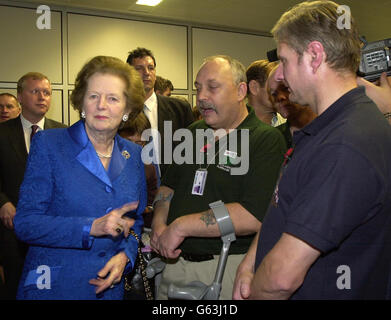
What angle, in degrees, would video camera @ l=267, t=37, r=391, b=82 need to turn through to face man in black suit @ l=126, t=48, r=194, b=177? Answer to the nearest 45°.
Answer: approximately 45° to its right

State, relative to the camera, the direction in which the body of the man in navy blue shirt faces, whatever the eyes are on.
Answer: to the viewer's left

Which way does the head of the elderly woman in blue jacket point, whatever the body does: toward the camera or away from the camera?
toward the camera

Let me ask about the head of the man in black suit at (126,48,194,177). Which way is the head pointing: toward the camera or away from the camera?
toward the camera

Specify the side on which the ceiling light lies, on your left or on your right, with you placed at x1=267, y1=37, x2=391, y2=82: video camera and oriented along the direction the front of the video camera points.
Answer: on your right

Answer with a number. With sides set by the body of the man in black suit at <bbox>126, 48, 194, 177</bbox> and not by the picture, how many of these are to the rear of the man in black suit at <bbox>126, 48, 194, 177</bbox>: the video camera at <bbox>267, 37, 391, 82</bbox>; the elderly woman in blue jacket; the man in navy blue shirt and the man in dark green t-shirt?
0

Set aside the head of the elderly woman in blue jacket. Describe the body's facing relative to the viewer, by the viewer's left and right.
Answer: facing the viewer and to the right of the viewer

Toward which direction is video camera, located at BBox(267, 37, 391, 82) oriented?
to the viewer's left

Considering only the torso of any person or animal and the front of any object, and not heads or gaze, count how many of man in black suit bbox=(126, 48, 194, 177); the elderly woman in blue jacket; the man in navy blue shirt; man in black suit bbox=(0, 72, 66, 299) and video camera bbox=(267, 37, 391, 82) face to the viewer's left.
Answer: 2

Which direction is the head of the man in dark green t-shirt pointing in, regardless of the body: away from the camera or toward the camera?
toward the camera

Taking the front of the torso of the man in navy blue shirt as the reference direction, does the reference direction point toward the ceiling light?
no

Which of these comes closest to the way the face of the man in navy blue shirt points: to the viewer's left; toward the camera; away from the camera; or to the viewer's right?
to the viewer's left

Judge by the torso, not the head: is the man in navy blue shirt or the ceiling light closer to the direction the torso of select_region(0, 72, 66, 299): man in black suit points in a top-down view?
the man in navy blue shirt

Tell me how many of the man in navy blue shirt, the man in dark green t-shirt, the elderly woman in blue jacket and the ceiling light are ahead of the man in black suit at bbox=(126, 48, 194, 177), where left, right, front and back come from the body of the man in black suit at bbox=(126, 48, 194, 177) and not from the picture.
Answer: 3

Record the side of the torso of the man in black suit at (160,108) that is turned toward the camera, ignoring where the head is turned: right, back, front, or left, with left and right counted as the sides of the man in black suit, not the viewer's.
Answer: front

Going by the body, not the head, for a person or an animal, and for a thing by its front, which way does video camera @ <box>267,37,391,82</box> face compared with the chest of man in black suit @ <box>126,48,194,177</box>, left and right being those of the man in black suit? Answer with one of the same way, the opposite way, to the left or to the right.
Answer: to the right

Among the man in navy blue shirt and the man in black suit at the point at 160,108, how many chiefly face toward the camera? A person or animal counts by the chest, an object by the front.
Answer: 1

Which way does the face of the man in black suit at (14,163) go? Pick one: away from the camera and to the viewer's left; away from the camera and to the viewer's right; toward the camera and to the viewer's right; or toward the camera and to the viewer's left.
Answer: toward the camera and to the viewer's right
